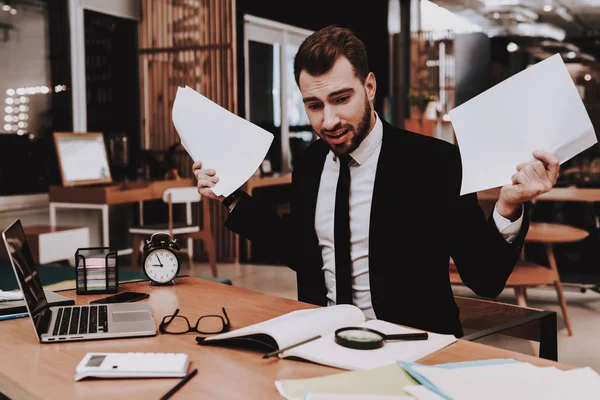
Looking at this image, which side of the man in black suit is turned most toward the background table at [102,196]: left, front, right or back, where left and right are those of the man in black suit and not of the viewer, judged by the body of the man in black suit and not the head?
right

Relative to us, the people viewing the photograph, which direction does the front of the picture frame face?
facing the viewer

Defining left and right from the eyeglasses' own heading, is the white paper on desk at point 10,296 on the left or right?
on its right

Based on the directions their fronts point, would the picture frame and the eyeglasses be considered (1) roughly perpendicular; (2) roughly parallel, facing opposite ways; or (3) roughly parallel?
roughly parallel

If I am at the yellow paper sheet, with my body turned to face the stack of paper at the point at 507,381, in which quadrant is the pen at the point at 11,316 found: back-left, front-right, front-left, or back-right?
back-left

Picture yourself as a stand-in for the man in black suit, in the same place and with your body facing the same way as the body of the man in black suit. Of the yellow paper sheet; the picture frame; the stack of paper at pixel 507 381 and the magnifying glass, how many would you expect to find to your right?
1

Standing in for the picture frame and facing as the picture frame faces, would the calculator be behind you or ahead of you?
ahead

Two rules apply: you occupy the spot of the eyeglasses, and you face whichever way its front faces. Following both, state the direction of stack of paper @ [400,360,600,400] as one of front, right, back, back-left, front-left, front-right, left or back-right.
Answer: front-left

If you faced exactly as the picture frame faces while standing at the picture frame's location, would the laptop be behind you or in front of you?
in front

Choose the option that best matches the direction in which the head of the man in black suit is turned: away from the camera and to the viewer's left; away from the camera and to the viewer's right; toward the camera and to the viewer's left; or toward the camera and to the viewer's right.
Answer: toward the camera and to the viewer's left

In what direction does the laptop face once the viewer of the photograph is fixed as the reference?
facing to the right of the viewer

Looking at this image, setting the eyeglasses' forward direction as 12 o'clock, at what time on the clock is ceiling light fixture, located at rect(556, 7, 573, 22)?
The ceiling light fixture is roughly at 7 o'clock from the eyeglasses.
